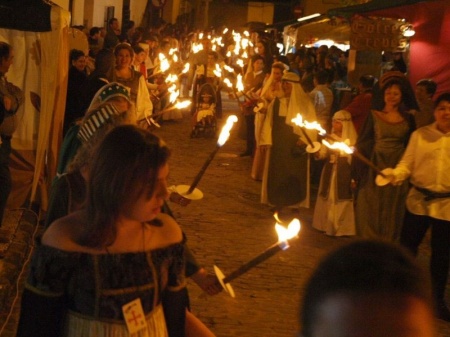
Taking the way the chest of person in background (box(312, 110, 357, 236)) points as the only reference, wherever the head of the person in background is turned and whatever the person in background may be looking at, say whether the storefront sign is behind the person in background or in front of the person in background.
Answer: behind

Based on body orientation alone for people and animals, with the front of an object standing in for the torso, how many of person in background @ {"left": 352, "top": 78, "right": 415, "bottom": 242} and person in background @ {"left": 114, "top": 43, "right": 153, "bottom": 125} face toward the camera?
2

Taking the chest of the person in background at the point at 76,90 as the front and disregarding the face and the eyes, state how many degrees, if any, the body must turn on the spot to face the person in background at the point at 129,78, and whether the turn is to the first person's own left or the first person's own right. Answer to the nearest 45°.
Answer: approximately 45° to the first person's own left

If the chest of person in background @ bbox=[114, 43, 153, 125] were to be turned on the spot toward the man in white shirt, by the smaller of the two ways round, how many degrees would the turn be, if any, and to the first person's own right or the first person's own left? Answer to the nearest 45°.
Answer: approximately 45° to the first person's own left

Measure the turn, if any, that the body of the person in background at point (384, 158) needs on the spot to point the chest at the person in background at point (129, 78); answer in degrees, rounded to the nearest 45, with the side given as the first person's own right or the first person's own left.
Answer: approximately 90° to the first person's own right

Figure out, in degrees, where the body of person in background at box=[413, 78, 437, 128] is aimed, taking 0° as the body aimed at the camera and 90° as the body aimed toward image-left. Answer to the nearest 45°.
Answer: approximately 45°

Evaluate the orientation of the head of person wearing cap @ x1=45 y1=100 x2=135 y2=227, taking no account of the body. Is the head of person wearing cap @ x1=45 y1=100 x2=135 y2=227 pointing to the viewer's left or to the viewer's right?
to the viewer's right

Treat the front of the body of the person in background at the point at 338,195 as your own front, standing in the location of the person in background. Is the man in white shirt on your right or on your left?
on your left

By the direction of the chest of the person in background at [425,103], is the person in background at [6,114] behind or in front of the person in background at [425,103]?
in front

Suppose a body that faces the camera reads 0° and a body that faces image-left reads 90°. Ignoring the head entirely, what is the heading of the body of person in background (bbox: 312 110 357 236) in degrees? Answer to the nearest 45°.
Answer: approximately 45°
